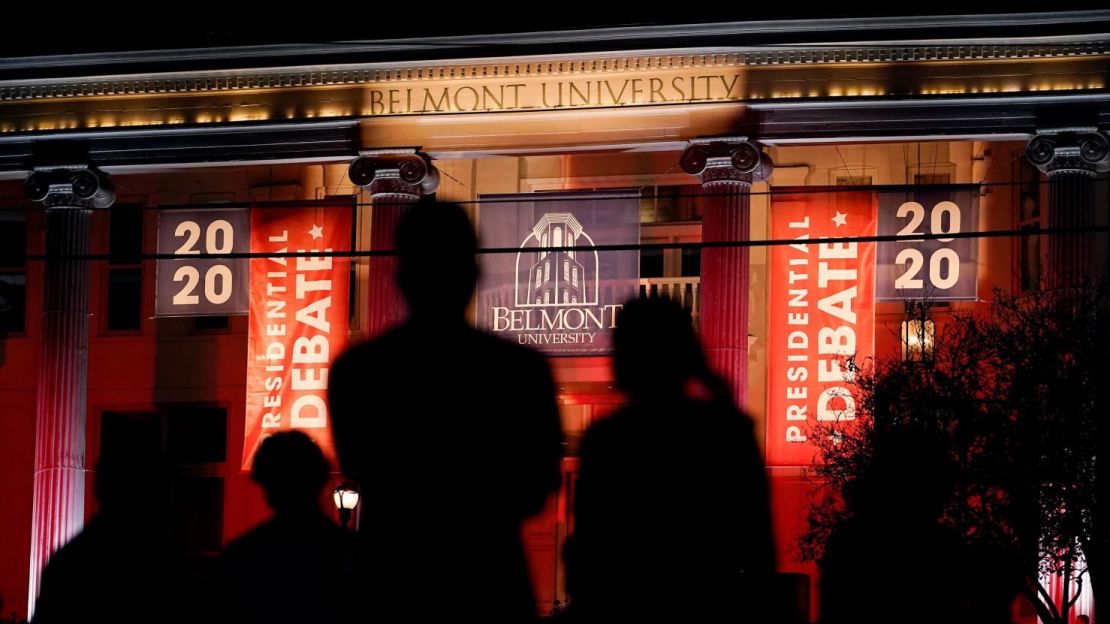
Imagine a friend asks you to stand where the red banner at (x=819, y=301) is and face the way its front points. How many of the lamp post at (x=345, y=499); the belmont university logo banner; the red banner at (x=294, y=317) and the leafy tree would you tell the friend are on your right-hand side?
3

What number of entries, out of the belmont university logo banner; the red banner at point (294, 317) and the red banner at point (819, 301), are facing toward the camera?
3

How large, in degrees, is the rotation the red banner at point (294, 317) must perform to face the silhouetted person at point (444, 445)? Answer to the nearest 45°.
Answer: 0° — it already faces them

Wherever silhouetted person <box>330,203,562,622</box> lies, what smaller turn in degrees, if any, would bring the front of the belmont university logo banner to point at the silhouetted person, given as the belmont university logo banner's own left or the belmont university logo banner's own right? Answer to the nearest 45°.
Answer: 0° — it already faces them

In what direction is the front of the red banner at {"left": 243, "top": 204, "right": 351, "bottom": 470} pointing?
toward the camera

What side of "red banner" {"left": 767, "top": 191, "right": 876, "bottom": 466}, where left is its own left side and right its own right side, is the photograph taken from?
front

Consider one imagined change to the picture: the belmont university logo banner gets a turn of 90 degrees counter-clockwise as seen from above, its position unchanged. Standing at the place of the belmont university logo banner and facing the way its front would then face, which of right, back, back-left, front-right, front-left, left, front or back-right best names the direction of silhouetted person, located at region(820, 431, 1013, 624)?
right

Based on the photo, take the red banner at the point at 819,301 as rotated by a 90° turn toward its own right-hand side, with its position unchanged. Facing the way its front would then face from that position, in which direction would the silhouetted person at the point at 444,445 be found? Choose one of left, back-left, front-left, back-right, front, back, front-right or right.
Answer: left

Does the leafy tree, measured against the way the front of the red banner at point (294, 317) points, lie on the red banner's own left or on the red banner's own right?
on the red banner's own left

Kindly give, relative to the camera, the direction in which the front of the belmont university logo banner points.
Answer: facing the viewer

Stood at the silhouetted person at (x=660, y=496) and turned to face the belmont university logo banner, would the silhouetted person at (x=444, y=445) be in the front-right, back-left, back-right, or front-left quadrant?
back-left

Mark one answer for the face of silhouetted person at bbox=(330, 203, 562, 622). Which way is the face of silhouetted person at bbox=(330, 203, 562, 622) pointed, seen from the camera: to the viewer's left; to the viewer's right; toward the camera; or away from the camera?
away from the camera

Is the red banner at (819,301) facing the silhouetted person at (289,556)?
yes

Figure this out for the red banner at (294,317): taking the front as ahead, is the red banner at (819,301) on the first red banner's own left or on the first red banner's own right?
on the first red banner's own left

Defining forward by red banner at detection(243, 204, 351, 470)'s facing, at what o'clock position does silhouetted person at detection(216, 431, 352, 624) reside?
The silhouetted person is roughly at 12 o'clock from the red banner.

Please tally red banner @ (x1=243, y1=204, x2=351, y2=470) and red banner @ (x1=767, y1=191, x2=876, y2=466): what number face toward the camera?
2
